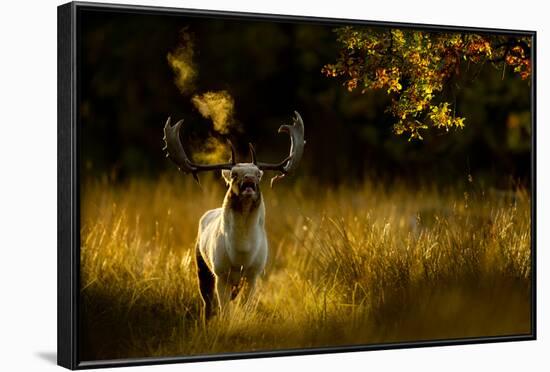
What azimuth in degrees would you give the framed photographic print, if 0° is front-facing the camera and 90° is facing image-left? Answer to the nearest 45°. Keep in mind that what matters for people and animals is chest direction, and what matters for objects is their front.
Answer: approximately 315°
